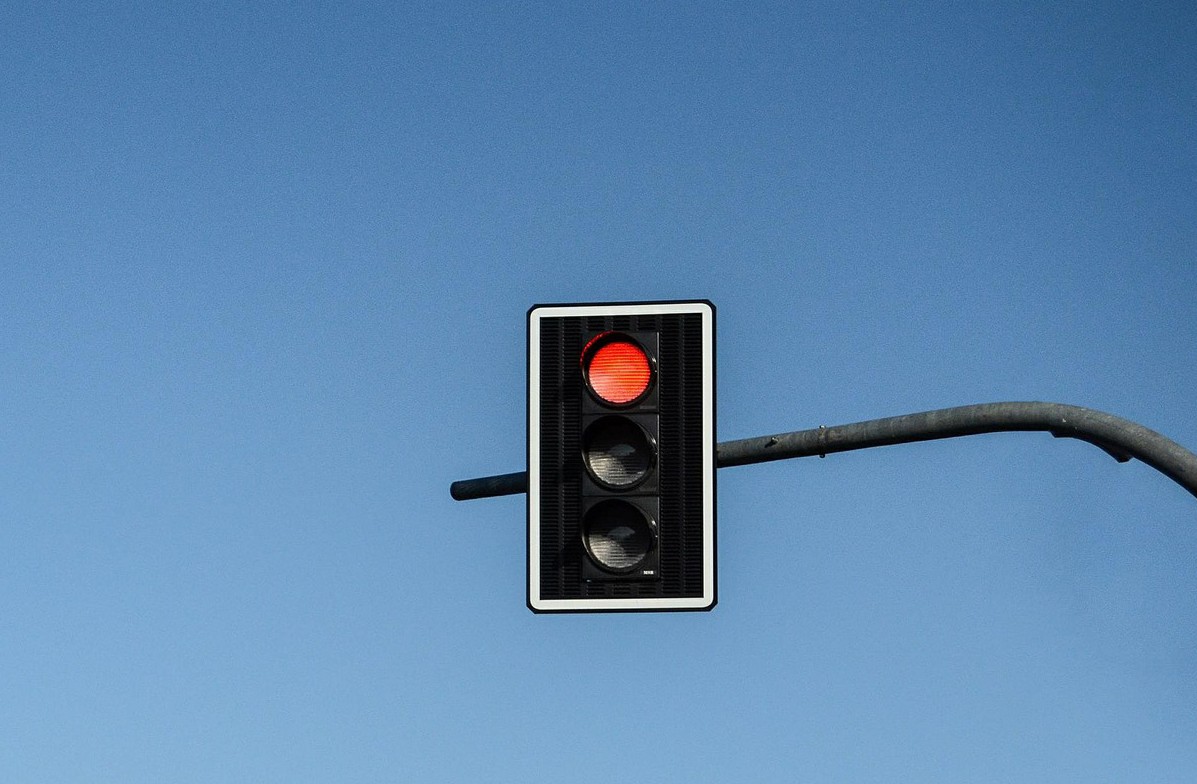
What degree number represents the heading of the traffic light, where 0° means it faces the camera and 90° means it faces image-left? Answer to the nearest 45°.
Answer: approximately 0°
